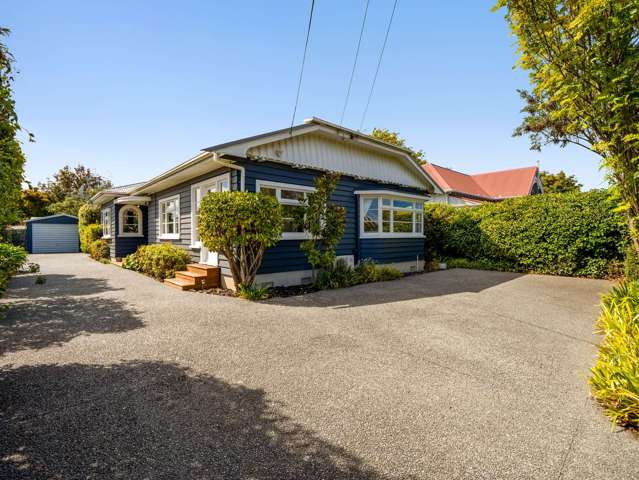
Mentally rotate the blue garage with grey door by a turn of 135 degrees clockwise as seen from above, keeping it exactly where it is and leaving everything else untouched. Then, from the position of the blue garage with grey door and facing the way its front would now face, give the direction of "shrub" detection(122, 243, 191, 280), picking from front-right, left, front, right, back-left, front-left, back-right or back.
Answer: back-left

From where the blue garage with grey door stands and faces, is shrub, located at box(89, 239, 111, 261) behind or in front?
in front

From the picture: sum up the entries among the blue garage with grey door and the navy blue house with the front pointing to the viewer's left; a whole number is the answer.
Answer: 0

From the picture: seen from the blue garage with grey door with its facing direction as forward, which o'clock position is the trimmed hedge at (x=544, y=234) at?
The trimmed hedge is roughly at 11 o'clock from the blue garage with grey door.

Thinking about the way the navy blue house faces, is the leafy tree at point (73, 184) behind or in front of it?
behind

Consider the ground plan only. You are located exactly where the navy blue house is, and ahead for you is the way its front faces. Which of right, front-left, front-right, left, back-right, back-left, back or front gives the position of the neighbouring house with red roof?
left

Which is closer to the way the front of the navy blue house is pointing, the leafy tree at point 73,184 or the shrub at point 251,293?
the shrub

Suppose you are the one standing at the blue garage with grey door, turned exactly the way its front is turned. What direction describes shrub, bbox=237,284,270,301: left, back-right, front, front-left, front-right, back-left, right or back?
front

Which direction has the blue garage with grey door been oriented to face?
toward the camera

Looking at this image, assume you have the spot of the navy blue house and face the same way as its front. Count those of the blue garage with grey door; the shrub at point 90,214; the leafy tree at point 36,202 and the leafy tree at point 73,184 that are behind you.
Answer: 4

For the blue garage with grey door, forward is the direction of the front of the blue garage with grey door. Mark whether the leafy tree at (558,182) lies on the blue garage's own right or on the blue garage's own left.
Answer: on the blue garage's own left

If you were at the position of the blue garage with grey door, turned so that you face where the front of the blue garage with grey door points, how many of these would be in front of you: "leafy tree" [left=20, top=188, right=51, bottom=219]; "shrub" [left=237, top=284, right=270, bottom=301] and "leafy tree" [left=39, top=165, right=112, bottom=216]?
1

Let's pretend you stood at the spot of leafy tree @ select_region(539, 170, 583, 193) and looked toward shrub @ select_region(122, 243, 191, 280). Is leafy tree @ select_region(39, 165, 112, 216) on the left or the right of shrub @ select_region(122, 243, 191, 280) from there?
right

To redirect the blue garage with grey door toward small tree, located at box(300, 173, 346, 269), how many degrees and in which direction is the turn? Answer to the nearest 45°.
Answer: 0° — it already faces it

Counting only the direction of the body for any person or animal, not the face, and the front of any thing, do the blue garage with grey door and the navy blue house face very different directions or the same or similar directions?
same or similar directions

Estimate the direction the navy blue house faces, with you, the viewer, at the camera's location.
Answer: facing the viewer and to the right of the viewer
